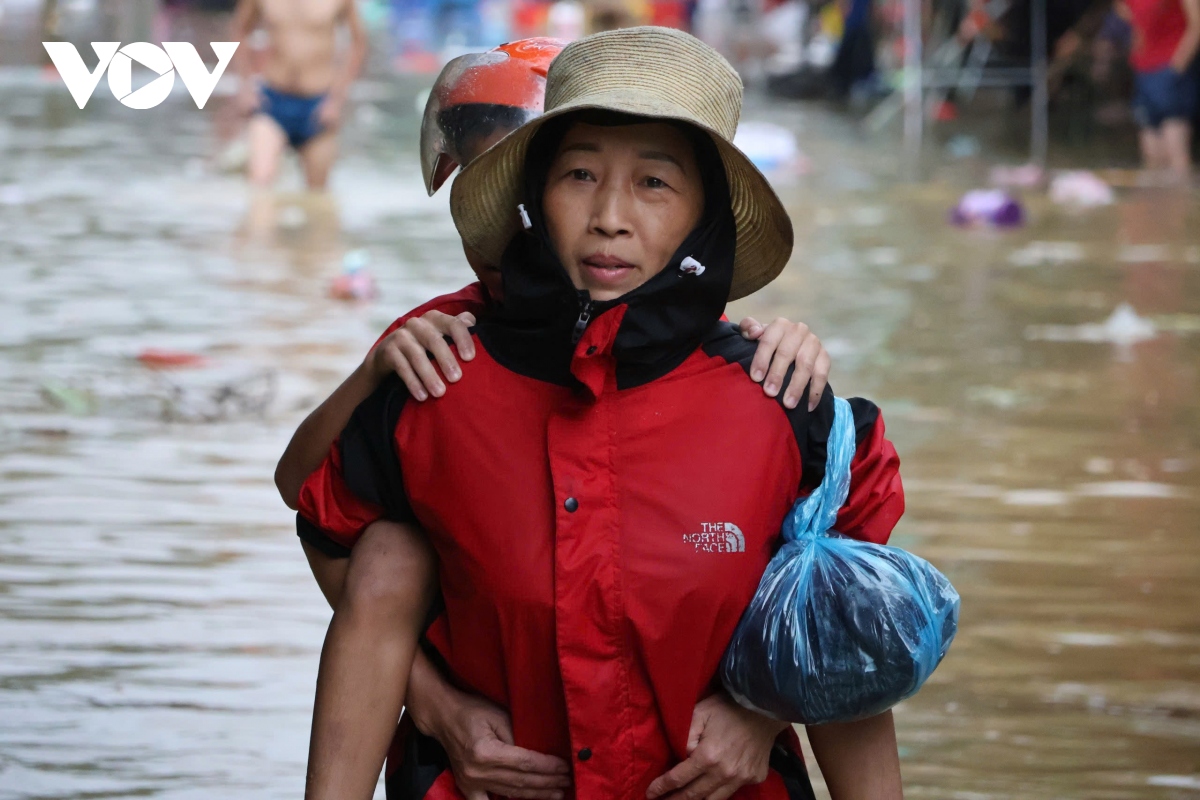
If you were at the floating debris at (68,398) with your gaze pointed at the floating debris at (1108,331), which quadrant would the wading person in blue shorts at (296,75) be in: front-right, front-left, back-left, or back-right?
front-left

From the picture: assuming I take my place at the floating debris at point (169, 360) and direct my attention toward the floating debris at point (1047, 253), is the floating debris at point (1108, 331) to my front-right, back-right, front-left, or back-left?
front-right

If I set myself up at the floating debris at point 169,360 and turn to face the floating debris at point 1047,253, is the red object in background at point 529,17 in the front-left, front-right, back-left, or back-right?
front-left

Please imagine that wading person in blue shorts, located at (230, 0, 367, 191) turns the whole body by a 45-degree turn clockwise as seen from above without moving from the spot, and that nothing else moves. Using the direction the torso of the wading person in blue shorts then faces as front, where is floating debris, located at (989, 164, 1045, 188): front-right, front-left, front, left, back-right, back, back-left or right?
back-left

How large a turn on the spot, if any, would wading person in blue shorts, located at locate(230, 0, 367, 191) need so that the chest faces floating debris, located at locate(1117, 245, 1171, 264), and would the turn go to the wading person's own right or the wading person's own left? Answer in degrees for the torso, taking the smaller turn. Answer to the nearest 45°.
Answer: approximately 45° to the wading person's own left

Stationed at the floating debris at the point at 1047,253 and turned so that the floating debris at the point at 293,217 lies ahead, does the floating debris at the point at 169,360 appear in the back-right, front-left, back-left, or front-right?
front-left

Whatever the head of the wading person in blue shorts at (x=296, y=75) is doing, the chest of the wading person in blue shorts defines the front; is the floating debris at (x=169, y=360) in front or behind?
in front

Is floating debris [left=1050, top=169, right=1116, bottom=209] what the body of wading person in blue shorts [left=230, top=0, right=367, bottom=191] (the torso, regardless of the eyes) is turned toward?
no

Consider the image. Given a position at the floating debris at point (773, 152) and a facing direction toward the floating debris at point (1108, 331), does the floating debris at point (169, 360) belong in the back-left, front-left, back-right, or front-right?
front-right

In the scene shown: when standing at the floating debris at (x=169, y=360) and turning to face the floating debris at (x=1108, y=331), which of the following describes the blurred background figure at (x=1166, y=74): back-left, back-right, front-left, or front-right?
front-left

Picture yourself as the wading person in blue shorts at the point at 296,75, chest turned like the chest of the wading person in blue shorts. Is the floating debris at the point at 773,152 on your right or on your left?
on your left

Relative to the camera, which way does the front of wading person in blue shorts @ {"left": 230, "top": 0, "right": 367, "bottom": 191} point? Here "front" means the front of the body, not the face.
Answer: toward the camera

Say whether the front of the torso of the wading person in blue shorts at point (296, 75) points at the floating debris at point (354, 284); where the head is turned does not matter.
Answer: yes

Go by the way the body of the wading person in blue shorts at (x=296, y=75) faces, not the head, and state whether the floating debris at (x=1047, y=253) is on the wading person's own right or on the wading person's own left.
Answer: on the wading person's own left

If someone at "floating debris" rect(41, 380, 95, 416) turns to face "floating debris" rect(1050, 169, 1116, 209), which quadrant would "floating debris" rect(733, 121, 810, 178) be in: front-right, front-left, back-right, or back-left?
front-left

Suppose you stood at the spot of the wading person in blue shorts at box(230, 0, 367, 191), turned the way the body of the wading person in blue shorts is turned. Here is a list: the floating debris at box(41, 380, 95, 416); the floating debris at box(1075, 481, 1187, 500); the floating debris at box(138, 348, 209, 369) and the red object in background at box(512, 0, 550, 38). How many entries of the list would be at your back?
1

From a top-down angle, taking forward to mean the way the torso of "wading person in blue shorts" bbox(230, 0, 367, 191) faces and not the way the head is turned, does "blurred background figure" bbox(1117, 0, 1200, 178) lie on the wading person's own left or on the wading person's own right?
on the wading person's own left

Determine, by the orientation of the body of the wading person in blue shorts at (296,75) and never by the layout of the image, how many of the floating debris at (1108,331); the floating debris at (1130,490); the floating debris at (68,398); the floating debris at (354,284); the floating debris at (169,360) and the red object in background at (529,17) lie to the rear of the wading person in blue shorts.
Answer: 1

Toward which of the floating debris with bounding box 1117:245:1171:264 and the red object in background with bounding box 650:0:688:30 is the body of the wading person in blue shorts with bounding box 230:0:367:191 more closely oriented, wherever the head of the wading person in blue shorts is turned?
the floating debris
